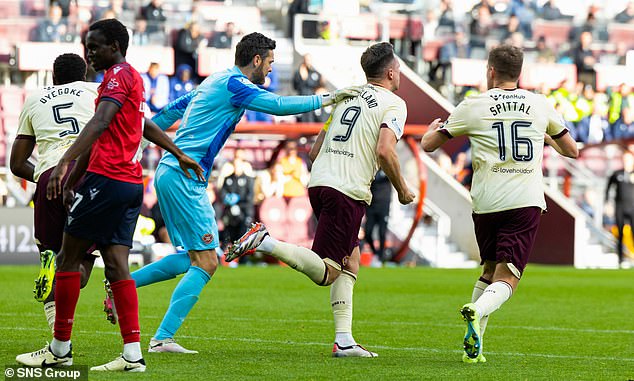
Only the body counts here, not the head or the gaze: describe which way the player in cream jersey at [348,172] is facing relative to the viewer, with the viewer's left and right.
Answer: facing away from the viewer and to the right of the viewer

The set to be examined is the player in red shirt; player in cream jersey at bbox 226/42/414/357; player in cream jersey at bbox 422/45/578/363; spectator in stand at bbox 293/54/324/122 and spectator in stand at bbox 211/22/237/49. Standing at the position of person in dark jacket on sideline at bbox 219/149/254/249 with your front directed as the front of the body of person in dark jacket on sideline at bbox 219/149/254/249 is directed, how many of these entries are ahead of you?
3

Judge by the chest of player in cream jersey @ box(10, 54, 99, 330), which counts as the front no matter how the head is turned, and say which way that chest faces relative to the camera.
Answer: away from the camera

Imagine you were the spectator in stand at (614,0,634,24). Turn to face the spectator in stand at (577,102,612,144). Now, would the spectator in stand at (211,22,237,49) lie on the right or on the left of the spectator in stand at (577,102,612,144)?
right

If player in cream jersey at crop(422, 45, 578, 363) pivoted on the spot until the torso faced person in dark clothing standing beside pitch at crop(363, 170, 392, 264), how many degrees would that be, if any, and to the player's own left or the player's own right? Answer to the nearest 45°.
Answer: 0° — they already face them

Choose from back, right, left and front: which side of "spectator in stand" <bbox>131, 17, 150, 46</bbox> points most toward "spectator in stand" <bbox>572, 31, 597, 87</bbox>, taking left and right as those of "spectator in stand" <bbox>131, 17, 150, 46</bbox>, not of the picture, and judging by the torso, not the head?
left

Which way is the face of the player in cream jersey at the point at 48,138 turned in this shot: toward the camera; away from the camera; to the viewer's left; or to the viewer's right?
away from the camera
